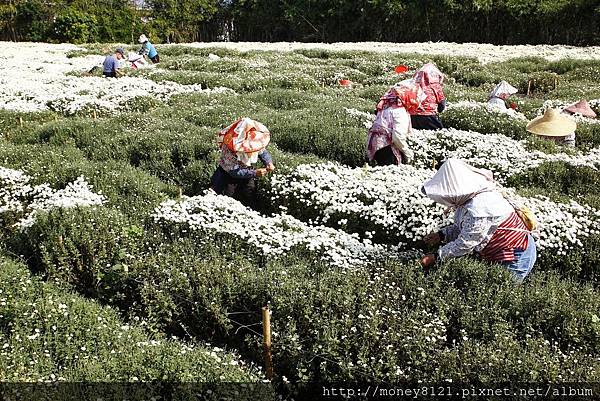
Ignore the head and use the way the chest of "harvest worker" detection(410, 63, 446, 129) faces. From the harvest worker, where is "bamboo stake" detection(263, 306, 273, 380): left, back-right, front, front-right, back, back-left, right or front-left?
back

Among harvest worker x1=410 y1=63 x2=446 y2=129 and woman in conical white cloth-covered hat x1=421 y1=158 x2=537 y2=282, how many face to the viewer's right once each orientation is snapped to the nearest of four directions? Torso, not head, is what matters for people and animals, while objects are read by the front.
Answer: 1

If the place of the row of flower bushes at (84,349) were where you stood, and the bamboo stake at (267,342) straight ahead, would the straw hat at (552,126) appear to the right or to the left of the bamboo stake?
left

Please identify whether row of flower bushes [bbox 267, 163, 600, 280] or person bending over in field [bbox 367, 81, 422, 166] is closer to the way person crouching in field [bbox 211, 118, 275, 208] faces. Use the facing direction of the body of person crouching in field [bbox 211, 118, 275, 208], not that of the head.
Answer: the row of flower bushes

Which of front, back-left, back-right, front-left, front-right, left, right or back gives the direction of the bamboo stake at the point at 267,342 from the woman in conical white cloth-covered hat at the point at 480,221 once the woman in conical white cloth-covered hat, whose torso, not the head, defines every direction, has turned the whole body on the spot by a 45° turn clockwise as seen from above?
left

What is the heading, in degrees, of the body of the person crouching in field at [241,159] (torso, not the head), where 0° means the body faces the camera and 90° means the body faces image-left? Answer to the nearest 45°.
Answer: approximately 315°

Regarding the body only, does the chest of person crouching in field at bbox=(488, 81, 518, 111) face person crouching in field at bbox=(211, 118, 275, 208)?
no

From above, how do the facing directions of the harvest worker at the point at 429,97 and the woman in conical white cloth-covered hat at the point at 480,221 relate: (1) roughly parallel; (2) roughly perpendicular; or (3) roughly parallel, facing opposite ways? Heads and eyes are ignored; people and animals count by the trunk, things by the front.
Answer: roughly perpendicular

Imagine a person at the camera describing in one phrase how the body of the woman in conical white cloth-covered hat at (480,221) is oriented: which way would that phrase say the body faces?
to the viewer's left

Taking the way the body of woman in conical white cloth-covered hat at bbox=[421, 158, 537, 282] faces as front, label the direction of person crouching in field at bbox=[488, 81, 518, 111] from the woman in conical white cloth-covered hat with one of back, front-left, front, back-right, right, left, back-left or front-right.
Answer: right

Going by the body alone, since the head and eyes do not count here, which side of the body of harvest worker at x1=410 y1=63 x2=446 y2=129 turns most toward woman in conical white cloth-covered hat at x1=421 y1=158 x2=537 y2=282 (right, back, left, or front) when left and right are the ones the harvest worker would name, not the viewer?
right
